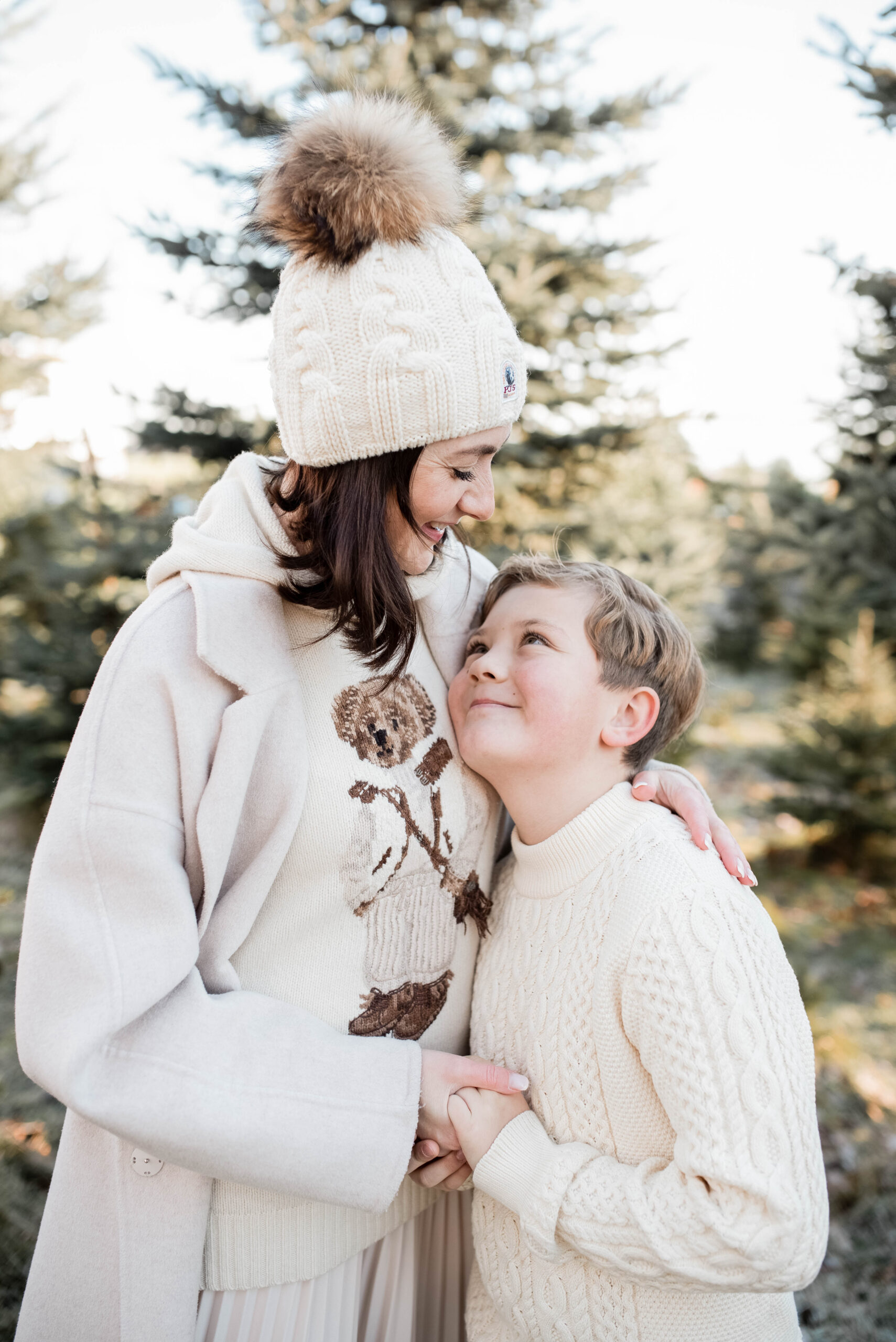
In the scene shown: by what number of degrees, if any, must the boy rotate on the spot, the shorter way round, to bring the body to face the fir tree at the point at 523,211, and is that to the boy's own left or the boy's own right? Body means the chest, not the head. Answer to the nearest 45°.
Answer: approximately 135° to the boy's own right

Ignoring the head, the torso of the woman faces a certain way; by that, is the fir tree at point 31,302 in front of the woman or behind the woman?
behind

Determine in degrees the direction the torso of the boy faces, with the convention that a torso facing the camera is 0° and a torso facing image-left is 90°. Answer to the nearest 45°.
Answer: approximately 45°

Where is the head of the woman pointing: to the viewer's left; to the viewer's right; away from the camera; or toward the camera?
to the viewer's right

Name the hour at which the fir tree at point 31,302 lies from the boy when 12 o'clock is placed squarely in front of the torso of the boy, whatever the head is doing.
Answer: The fir tree is roughly at 3 o'clock from the boy.

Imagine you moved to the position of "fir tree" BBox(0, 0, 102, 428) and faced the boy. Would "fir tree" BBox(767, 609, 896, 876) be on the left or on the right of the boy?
left

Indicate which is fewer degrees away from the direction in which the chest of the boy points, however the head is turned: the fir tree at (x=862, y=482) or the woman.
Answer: the woman

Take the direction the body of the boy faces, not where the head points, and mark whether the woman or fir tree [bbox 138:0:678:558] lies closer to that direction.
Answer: the woman

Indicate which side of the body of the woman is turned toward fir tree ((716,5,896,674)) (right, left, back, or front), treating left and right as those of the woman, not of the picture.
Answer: left

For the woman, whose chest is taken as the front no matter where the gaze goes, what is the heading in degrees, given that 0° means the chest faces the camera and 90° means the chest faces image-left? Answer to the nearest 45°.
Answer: approximately 315°
